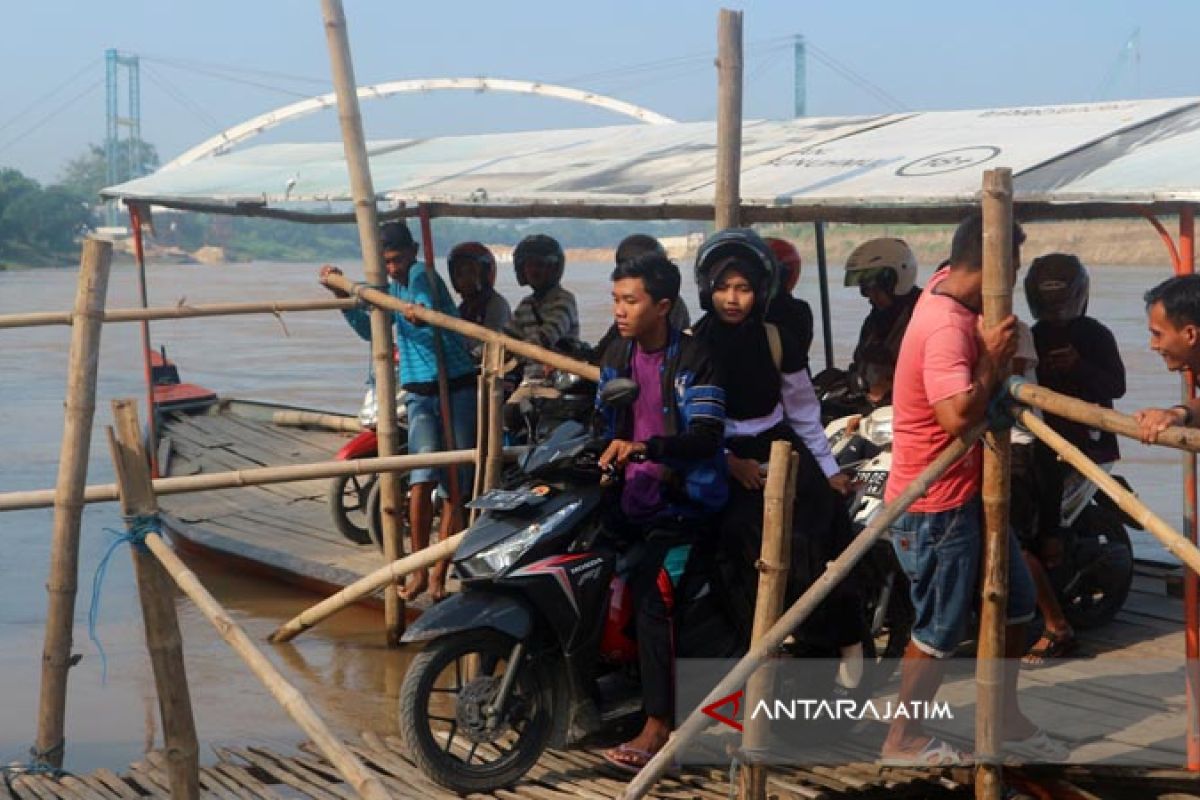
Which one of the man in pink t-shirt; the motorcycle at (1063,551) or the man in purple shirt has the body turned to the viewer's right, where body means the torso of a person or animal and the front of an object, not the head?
the man in pink t-shirt

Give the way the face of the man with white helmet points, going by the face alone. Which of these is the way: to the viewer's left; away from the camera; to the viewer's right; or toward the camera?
to the viewer's left

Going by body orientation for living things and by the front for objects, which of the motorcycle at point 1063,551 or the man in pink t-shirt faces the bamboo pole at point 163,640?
the motorcycle

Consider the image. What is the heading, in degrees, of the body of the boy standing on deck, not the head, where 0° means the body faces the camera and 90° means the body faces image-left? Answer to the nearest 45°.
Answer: approximately 45°

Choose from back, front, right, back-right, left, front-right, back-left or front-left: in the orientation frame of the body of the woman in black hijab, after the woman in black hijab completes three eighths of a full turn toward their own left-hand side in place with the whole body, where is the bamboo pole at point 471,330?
back-left

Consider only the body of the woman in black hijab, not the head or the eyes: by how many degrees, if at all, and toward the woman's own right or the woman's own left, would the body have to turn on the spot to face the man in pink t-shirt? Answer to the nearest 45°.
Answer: approximately 90° to the woman's own left

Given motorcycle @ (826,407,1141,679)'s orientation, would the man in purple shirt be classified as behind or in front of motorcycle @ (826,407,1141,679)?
in front

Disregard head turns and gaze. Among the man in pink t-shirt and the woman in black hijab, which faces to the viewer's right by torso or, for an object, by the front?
the man in pink t-shirt

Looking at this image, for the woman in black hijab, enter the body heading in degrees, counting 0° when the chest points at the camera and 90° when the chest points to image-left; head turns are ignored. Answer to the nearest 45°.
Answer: approximately 45°

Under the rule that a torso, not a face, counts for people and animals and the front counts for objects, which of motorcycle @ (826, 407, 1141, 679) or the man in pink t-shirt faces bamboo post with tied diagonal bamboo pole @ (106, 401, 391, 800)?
the motorcycle

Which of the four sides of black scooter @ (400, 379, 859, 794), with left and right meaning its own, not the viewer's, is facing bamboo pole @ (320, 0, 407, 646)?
right

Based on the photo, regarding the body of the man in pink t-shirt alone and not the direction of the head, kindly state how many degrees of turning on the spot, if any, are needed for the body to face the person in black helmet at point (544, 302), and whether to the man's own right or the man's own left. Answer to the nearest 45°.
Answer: approximately 135° to the man's own left

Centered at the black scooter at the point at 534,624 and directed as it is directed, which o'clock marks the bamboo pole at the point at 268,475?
The bamboo pole is roughly at 3 o'clock from the black scooter.

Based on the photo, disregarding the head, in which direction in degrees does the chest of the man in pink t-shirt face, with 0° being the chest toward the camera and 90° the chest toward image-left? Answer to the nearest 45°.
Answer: approximately 270°

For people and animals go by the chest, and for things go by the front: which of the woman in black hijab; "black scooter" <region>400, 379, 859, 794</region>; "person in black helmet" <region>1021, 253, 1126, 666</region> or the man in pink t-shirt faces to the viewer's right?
the man in pink t-shirt

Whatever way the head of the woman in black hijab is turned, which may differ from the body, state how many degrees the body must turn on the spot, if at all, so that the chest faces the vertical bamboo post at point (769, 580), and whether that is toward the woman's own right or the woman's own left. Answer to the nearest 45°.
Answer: approximately 45° to the woman's own left

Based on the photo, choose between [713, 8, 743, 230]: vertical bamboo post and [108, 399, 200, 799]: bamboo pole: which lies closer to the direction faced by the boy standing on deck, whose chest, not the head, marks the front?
the bamboo pole
